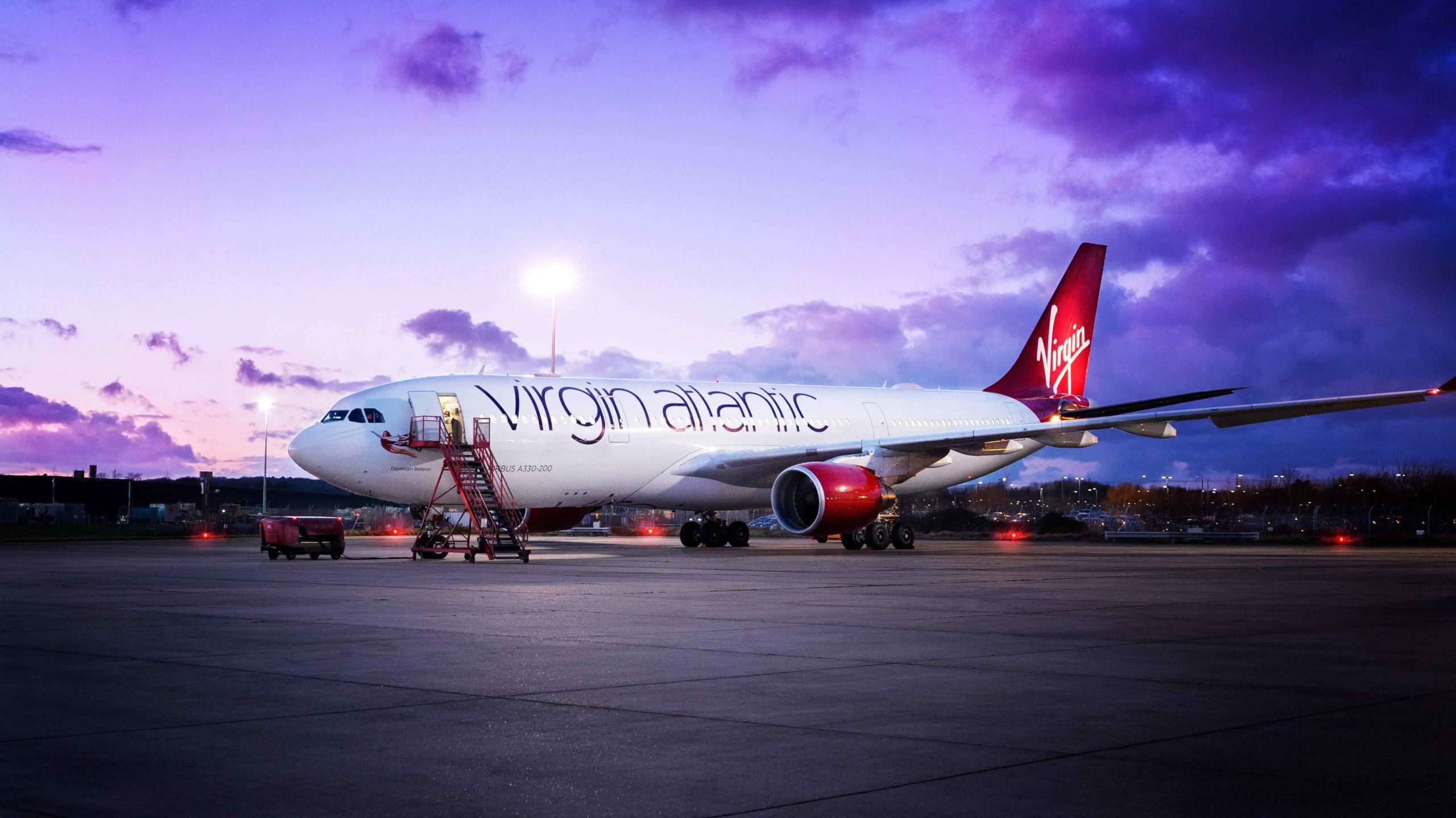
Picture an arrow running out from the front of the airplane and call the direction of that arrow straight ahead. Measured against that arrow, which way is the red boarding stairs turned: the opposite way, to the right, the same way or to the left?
to the left

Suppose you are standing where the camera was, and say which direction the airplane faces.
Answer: facing the viewer and to the left of the viewer

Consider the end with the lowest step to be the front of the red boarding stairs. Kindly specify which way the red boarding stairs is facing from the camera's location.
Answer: facing the viewer and to the right of the viewer
